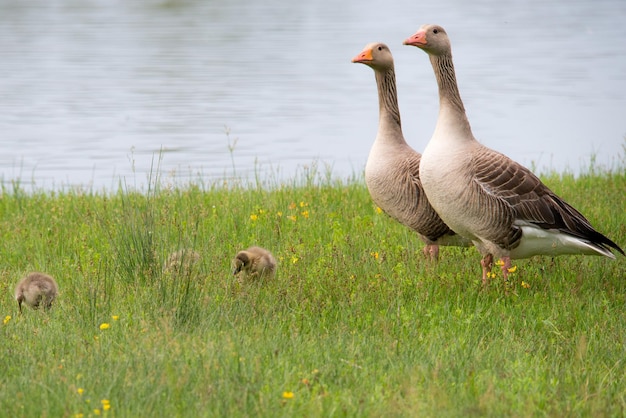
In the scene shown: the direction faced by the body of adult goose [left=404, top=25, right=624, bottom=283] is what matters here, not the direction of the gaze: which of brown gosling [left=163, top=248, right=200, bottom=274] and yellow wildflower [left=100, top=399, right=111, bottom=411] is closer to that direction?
the brown gosling

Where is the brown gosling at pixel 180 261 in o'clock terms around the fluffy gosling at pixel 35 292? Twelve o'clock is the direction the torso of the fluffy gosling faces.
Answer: The brown gosling is roughly at 6 o'clock from the fluffy gosling.

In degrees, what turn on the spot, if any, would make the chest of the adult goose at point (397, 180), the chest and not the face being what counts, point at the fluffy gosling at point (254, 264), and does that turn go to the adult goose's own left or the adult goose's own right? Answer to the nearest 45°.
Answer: approximately 45° to the adult goose's own left

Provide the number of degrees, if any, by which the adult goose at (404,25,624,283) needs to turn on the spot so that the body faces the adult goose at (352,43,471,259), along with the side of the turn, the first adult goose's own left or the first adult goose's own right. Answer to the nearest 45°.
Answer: approximately 45° to the first adult goose's own right

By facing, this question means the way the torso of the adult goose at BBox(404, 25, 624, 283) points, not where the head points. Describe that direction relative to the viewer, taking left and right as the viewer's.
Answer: facing to the left of the viewer

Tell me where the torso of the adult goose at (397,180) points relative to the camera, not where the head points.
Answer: to the viewer's left

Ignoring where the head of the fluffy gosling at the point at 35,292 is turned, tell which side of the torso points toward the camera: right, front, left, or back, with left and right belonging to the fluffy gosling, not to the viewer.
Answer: left

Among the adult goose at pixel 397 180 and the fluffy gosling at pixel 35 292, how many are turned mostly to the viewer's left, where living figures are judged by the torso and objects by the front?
2
